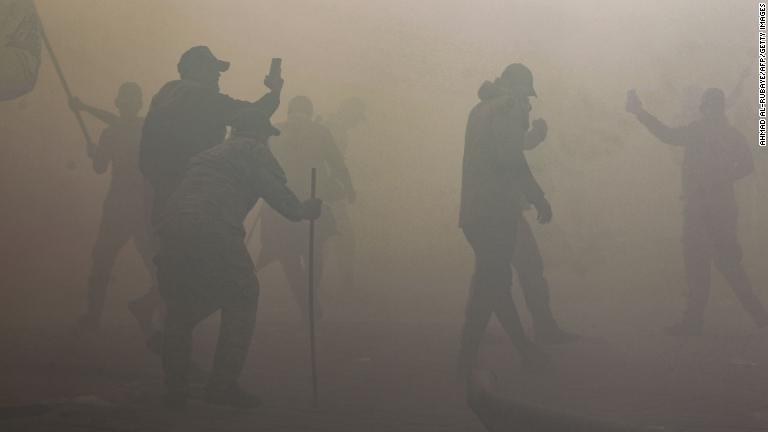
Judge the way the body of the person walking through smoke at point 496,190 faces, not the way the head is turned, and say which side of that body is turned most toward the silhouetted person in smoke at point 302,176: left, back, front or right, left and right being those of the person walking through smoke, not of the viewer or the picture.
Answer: back

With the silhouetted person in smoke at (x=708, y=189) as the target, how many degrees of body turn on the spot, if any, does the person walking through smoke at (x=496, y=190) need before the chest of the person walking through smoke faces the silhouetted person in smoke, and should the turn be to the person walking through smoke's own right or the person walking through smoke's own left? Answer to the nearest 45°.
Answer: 0° — they already face them

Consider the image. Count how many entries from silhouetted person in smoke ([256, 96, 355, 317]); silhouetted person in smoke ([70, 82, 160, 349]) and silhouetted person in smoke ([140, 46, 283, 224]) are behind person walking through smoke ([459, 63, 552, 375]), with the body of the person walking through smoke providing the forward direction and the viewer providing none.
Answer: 3

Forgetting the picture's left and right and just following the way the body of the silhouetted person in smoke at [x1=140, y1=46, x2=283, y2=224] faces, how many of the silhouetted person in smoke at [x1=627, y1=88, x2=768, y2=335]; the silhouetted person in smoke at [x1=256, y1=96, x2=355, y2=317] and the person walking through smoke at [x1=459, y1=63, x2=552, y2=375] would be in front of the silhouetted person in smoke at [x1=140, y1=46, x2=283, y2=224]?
3

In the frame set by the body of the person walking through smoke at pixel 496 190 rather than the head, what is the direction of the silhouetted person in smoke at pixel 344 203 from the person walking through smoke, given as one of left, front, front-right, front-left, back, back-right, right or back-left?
back

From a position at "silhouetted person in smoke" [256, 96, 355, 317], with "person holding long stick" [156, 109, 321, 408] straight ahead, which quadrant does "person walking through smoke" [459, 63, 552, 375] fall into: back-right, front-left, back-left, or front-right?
front-left

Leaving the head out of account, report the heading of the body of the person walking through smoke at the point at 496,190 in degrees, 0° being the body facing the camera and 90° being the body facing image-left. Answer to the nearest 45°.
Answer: approximately 270°

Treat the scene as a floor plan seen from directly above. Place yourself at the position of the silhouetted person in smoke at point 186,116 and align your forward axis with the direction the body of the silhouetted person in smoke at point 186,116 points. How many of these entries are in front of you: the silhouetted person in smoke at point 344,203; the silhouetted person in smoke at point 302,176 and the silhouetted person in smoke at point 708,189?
3
